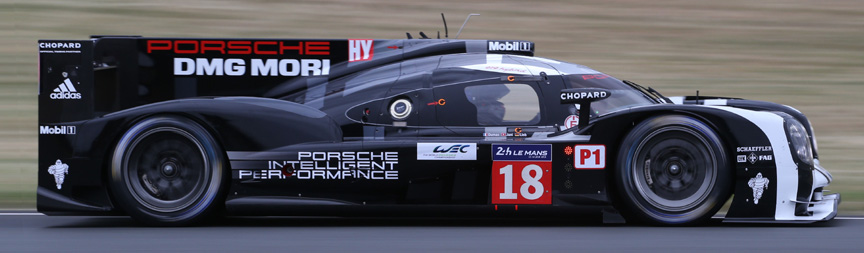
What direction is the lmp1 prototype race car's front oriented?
to the viewer's right
